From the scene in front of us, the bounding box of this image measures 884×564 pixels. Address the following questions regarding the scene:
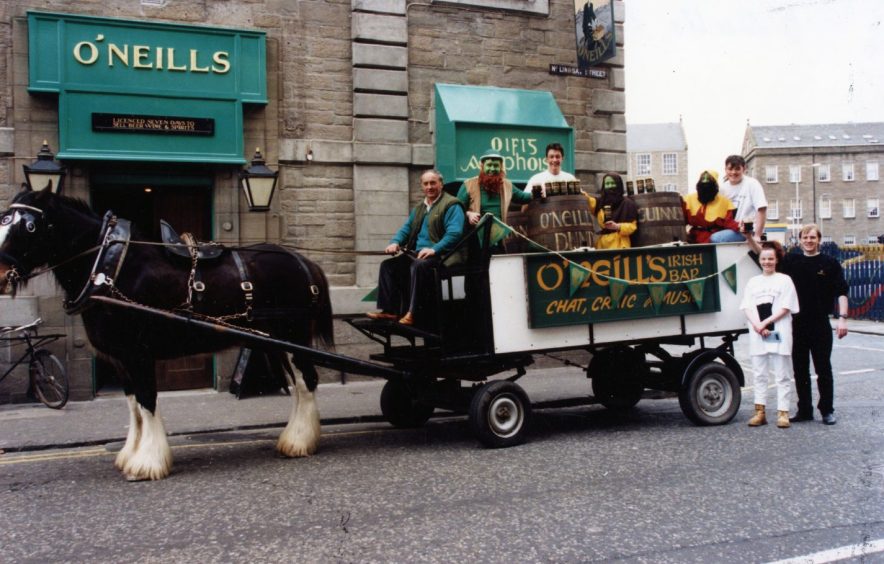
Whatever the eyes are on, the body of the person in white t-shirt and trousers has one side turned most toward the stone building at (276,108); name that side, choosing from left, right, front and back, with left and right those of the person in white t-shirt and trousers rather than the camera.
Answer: right

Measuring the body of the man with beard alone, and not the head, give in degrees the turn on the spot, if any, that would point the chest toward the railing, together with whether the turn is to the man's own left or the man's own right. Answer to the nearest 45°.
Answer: approximately 135° to the man's own left

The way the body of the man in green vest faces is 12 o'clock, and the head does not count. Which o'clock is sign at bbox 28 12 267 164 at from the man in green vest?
The sign is roughly at 3 o'clock from the man in green vest.

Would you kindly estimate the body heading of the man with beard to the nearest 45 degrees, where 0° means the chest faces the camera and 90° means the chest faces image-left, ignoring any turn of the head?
approximately 0°

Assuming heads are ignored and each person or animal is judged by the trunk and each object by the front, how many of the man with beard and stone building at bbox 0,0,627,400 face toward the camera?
2

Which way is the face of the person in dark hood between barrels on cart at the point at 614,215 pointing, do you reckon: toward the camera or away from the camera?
toward the camera

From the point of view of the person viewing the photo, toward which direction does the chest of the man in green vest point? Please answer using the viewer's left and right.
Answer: facing the viewer and to the left of the viewer

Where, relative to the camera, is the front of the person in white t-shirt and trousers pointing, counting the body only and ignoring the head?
toward the camera

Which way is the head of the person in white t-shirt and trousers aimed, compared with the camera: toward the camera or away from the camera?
toward the camera

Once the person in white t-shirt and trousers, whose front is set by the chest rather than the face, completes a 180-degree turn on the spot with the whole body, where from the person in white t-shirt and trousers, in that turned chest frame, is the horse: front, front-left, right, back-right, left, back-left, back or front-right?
back-left

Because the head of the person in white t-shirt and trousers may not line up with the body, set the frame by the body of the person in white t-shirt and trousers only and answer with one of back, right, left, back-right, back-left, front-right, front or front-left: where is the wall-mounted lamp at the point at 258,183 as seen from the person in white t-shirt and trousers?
right

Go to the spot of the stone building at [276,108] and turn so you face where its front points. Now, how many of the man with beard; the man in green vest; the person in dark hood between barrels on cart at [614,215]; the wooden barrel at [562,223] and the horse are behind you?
0

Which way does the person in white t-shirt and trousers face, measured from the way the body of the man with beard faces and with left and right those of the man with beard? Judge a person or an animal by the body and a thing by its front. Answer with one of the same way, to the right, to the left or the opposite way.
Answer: the same way

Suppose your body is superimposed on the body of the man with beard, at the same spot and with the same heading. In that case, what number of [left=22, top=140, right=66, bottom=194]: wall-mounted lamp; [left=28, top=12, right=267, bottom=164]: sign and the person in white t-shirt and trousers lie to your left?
1

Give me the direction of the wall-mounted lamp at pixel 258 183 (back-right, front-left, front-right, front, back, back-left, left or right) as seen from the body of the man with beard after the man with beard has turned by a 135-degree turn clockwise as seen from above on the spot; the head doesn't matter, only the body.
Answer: front

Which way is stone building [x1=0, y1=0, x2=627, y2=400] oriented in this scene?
toward the camera

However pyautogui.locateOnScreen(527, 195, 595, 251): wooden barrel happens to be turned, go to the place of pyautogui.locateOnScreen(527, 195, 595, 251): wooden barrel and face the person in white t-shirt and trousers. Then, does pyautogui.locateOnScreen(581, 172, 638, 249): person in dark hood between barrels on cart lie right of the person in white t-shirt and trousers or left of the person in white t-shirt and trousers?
left

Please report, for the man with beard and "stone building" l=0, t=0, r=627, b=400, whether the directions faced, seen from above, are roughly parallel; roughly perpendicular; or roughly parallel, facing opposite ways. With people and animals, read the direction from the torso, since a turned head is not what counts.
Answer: roughly parallel
